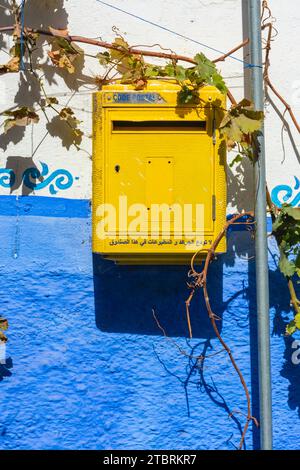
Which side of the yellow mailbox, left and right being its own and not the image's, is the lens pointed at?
front

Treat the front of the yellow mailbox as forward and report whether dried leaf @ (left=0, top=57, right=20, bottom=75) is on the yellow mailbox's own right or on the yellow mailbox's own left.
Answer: on the yellow mailbox's own right

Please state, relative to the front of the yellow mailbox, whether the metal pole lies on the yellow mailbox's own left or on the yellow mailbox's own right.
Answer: on the yellow mailbox's own left
